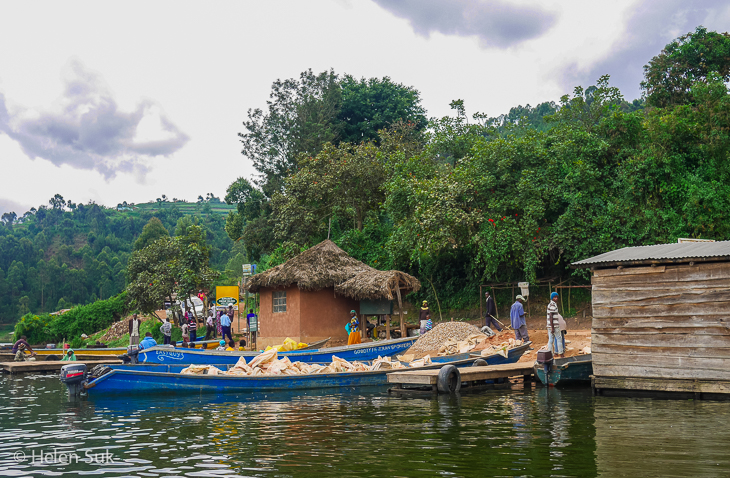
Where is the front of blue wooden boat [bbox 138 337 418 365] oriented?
to the viewer's right

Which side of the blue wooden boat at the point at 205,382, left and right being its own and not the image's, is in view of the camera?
right

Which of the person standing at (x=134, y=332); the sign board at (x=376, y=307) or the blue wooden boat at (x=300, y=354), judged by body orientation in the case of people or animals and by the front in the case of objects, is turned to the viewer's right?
the blue wooden boat

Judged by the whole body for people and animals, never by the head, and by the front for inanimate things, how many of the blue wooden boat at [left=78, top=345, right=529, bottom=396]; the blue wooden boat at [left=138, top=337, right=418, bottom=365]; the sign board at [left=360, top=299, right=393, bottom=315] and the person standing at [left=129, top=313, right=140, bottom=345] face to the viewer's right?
2

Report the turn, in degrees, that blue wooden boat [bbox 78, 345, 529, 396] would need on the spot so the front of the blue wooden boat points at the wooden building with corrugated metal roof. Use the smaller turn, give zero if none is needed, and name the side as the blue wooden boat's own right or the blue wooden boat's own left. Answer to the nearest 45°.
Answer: approximately 45° to the blue wooden boat's own right

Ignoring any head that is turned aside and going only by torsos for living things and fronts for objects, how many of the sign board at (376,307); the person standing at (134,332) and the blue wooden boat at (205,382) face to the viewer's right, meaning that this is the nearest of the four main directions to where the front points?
1

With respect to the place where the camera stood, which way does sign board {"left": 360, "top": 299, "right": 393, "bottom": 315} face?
facing the viewer

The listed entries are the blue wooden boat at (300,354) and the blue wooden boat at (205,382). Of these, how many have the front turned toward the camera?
0

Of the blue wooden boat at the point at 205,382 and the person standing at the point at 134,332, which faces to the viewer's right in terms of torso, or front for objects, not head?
the blue wooden boat

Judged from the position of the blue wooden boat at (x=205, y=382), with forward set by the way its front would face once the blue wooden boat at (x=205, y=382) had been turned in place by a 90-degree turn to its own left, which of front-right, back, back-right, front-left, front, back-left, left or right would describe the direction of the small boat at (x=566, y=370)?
right

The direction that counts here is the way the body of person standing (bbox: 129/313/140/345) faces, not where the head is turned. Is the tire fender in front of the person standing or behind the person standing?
in front

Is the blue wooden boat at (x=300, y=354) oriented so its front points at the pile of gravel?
yes

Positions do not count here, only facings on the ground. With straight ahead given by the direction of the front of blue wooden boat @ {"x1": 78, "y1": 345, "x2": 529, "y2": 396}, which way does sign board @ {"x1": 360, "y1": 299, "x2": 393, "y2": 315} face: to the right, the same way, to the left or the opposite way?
to the right

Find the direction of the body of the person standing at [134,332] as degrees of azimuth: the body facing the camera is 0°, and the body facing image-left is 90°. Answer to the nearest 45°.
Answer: approximately 0°
